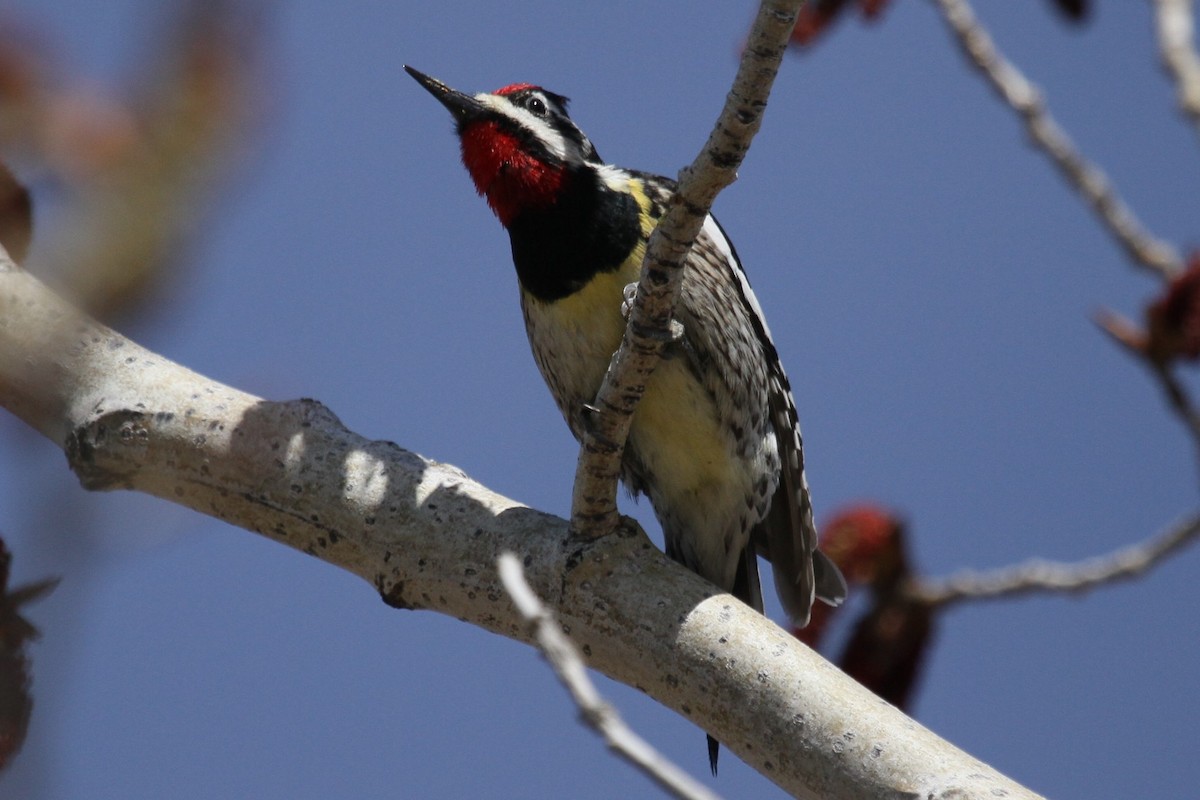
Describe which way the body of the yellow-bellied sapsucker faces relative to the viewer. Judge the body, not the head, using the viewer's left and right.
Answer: facing the viewer and to the left of the viewer

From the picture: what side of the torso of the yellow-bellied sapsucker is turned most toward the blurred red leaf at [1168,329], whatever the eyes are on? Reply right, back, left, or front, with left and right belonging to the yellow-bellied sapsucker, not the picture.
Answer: left

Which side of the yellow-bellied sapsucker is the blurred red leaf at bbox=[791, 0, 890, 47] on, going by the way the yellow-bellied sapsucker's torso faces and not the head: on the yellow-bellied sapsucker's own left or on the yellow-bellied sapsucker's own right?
on the yellow-bellied sapsucker's own left

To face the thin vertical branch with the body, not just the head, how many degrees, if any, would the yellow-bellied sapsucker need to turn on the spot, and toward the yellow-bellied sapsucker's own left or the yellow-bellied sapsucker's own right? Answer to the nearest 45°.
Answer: approximately 90° to the yellow-bellied sapsucker's own left

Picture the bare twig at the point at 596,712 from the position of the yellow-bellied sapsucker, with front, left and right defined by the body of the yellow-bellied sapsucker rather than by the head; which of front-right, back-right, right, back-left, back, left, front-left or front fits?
front-left

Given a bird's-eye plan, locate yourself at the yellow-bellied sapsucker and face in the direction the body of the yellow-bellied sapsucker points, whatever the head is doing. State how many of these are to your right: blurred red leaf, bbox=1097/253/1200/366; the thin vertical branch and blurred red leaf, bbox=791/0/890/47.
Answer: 0

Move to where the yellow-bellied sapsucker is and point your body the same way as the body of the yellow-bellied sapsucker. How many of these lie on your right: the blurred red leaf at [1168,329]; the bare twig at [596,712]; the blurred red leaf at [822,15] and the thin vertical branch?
0
